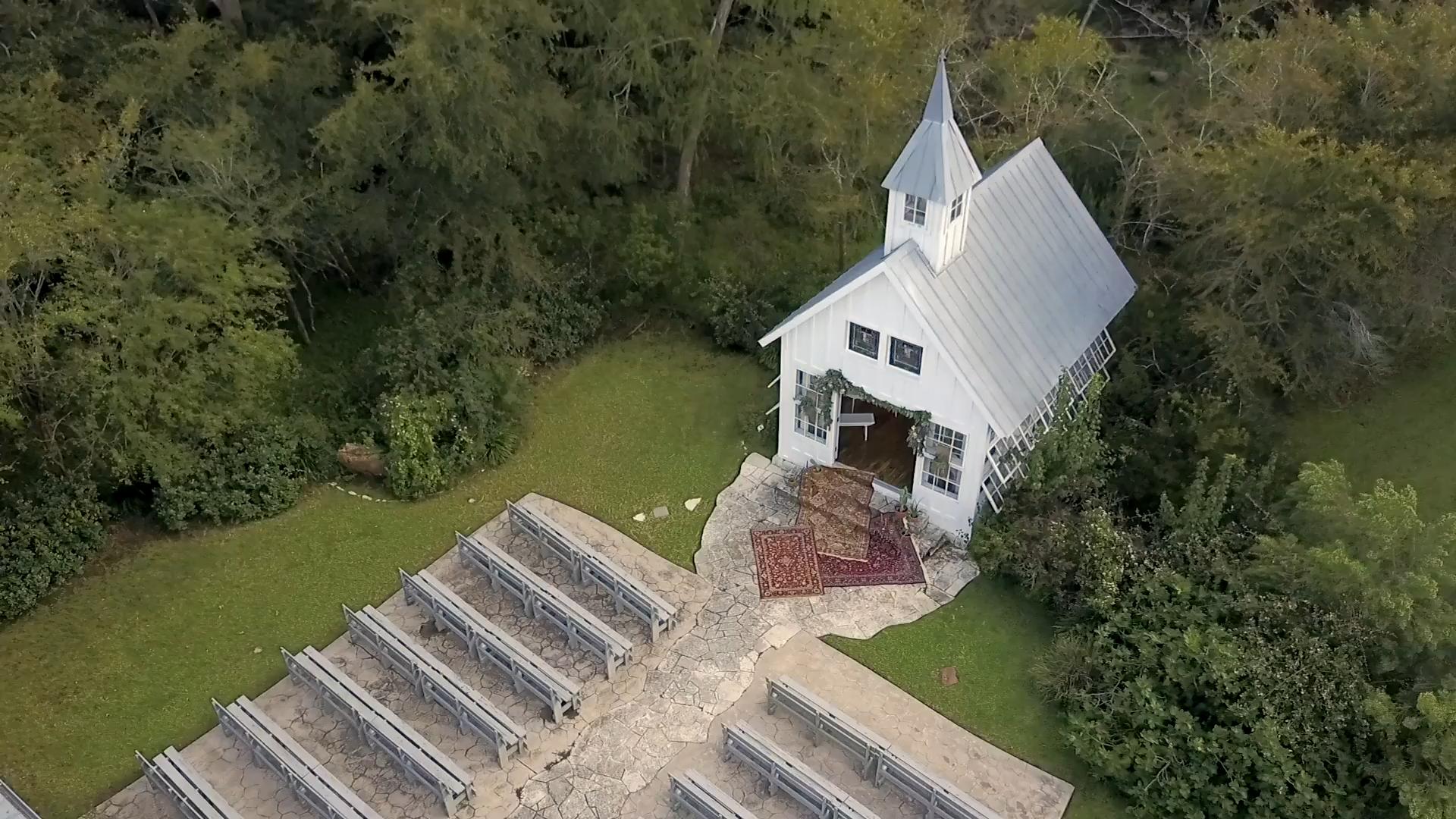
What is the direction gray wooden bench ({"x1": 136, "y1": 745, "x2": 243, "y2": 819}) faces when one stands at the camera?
facing away from the viewer and to the right of the viewer

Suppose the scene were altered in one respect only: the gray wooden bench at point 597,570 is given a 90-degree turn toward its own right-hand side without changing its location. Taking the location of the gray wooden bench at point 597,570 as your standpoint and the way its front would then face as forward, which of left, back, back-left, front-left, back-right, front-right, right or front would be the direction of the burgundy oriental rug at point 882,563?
front-left

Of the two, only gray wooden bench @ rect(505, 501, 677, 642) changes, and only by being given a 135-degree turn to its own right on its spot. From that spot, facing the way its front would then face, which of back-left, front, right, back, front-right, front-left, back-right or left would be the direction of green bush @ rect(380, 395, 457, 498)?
back-right

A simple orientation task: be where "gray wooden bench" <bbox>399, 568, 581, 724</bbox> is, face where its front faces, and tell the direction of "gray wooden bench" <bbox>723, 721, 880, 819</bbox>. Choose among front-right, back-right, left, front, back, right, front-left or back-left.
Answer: right

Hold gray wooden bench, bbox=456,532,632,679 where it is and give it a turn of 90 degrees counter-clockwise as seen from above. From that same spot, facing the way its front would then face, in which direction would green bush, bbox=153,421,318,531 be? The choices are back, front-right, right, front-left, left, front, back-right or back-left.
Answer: front

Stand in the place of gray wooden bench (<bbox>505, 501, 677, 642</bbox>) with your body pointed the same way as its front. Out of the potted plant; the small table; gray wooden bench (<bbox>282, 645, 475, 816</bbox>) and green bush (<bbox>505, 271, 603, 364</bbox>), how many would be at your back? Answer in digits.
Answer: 1

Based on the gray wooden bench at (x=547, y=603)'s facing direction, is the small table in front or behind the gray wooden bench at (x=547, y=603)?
in front

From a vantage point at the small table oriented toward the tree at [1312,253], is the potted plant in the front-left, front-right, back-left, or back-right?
front-right

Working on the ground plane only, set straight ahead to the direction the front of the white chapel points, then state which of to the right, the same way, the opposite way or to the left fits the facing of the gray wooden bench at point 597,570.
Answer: the opposite way

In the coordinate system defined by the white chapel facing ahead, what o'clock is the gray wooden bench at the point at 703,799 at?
The gray wooden bench is roughly at 11 o'clock from the white chapel.

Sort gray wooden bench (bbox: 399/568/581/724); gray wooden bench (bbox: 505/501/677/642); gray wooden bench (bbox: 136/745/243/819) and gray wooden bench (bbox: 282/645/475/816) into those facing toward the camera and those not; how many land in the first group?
0

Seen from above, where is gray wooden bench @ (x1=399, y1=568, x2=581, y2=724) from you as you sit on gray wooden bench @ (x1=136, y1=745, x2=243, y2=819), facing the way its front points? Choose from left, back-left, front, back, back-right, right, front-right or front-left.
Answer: front-right

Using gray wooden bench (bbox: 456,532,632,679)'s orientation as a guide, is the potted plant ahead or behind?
ahead

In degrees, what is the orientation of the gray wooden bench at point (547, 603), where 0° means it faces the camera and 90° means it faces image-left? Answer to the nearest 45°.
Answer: approximately 225°

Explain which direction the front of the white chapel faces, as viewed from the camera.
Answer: facing the viewer and to the left of the viewer

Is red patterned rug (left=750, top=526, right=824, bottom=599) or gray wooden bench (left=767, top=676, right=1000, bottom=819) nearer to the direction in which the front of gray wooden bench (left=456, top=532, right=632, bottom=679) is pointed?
the red patterned rug

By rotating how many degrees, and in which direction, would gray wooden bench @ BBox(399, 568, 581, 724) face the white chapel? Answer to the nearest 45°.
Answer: approximately 45° to its right

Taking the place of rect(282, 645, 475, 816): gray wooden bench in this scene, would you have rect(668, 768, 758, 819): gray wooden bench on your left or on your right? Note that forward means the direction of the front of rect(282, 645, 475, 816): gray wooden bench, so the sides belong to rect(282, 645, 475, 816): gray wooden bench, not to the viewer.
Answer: on your right

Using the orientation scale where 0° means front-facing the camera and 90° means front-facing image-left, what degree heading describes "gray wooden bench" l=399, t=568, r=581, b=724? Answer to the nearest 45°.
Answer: approximately 225°
